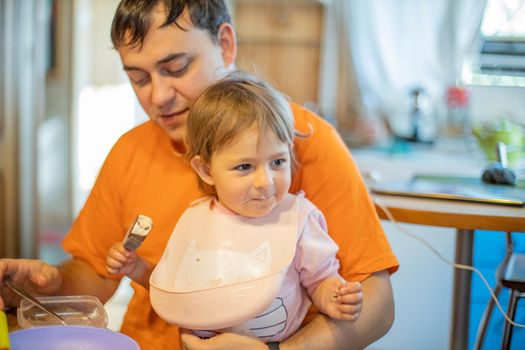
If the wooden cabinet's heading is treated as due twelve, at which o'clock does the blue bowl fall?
The blue bowl is roughly at 12 o'clock from the wooden cabinet.

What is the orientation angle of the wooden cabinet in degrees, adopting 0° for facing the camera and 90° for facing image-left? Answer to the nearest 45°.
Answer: approximately 0°

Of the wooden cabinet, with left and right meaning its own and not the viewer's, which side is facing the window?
left

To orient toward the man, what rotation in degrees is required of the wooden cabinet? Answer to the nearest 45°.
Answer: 0° — it already faces them

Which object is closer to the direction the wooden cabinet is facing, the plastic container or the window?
the plastic container

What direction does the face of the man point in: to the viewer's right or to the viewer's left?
to the viewer's left

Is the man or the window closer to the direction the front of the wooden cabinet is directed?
the man

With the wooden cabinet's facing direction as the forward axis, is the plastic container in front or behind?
in front
